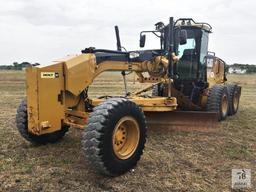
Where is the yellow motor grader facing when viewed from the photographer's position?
facing the viewer and to the left of the viewer
